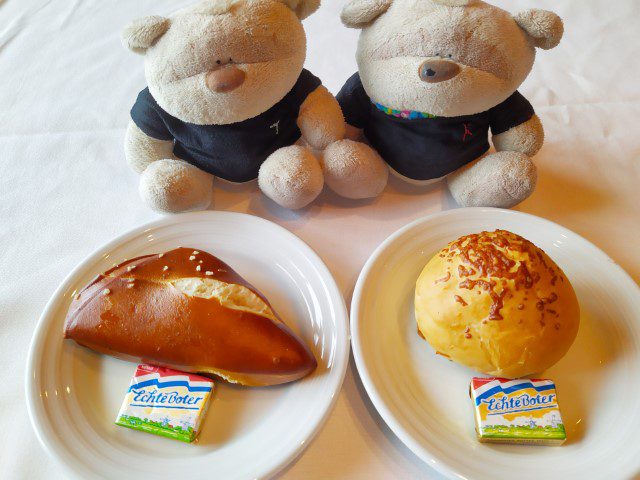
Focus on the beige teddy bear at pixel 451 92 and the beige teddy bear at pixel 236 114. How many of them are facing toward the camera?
2

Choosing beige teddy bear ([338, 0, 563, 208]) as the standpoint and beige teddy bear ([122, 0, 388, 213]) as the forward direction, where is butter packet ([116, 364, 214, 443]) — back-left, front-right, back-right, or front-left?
front-left

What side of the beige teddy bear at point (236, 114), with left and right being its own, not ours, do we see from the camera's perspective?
front

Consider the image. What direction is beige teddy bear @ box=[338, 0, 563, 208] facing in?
toward the camera

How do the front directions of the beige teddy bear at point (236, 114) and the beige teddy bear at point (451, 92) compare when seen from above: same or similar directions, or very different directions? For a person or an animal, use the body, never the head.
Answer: same or similar directions
